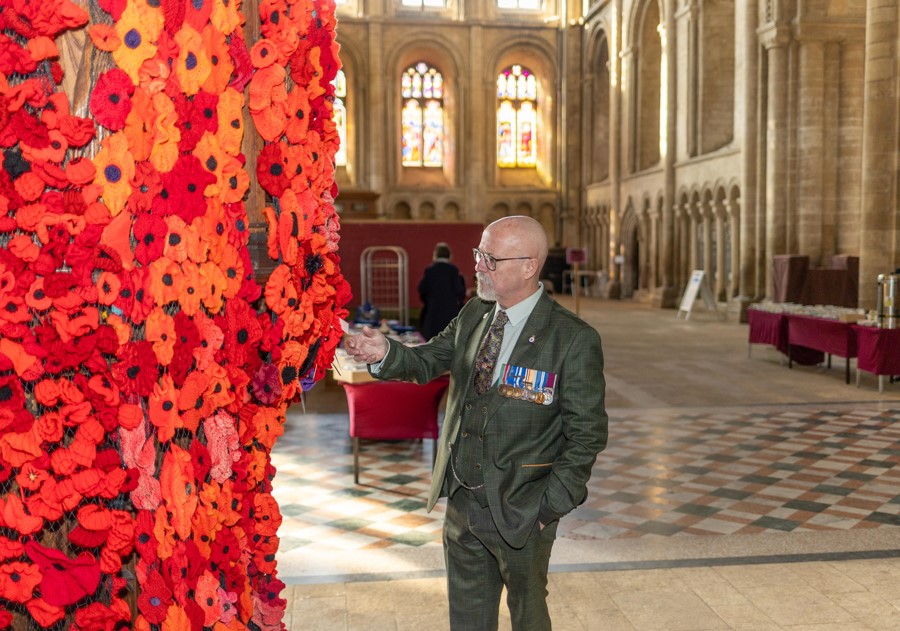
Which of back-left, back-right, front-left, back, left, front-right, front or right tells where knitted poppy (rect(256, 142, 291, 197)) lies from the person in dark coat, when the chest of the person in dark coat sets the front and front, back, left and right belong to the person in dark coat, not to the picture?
back

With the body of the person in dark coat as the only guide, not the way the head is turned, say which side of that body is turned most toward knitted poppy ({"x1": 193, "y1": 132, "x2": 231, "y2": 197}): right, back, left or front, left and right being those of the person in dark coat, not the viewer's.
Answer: back

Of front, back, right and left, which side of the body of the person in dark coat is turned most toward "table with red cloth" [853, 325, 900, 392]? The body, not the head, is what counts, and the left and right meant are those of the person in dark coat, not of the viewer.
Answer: right

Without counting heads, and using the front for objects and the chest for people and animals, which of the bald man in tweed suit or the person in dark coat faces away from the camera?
the person in dark coat

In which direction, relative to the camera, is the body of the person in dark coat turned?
away from the camera

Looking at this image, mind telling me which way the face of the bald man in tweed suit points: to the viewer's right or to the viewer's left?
to the viewer's left

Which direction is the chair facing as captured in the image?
away from the camera

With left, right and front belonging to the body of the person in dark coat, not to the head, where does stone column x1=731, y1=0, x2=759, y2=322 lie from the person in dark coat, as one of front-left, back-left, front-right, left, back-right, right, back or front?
front-right

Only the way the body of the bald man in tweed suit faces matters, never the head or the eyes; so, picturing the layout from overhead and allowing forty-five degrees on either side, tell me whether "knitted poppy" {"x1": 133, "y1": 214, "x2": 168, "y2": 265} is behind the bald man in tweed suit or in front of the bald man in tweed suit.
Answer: in front

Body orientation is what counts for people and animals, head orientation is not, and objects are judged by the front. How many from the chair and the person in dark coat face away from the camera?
2

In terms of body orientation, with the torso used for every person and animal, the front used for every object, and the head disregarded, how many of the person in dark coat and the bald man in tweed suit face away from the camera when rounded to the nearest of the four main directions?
1

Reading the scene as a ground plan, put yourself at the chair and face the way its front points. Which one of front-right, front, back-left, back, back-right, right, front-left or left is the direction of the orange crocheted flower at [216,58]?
back

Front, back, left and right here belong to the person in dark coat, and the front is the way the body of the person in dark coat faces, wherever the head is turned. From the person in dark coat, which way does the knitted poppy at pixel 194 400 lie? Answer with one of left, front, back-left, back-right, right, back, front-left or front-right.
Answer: back

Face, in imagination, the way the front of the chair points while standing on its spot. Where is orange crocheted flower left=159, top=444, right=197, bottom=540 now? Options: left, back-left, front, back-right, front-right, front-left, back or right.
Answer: back
